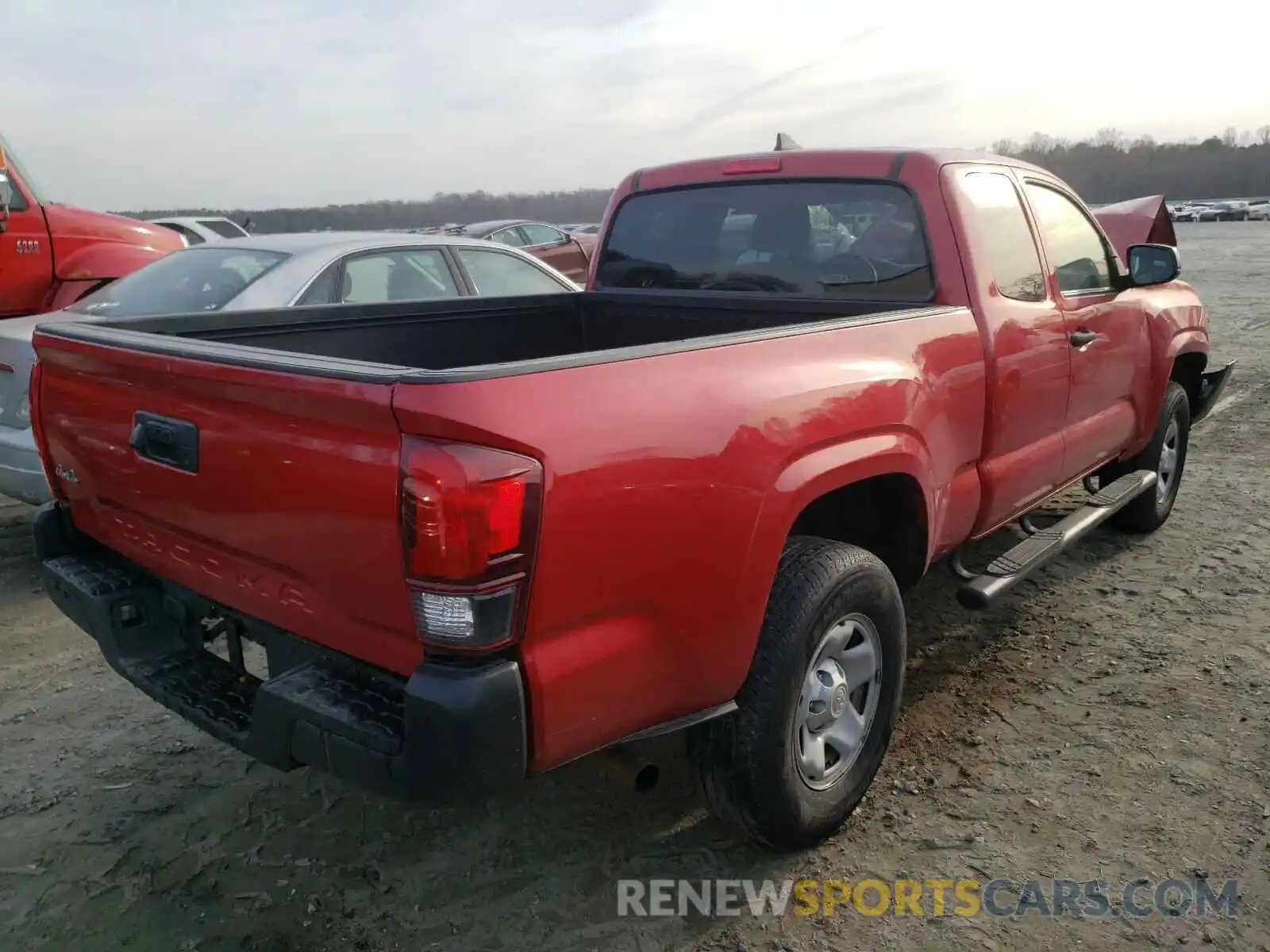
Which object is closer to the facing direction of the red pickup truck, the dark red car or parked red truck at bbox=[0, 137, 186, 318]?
the dark red car

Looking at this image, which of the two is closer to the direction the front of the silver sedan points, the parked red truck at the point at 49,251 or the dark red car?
the dark red car

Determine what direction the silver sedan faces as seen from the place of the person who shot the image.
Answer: facing away from the viewer and to the right of the viewer

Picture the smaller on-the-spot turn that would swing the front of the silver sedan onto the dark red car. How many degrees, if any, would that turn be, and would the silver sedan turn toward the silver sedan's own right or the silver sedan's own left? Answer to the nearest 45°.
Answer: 0° — it already faces it

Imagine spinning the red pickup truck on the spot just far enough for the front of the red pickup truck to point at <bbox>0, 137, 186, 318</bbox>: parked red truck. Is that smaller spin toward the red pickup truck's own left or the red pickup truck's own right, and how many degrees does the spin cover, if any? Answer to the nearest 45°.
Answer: approximately 90° to the red pickup truck's own left

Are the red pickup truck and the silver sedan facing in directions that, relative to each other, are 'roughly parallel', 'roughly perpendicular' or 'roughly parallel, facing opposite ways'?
roughly parallel

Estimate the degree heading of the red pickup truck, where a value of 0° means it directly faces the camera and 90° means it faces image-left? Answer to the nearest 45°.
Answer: approximately 225°

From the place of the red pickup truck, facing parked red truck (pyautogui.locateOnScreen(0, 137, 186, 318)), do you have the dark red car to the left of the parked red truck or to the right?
right

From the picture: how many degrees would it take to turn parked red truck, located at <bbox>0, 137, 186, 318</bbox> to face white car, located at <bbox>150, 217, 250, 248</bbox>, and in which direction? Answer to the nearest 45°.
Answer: approximately 90° to its left

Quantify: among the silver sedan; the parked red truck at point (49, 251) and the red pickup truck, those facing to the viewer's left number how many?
0

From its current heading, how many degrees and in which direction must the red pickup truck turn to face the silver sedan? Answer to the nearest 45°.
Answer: approximately 90° to its left

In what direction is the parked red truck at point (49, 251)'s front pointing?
to the viewer's right
